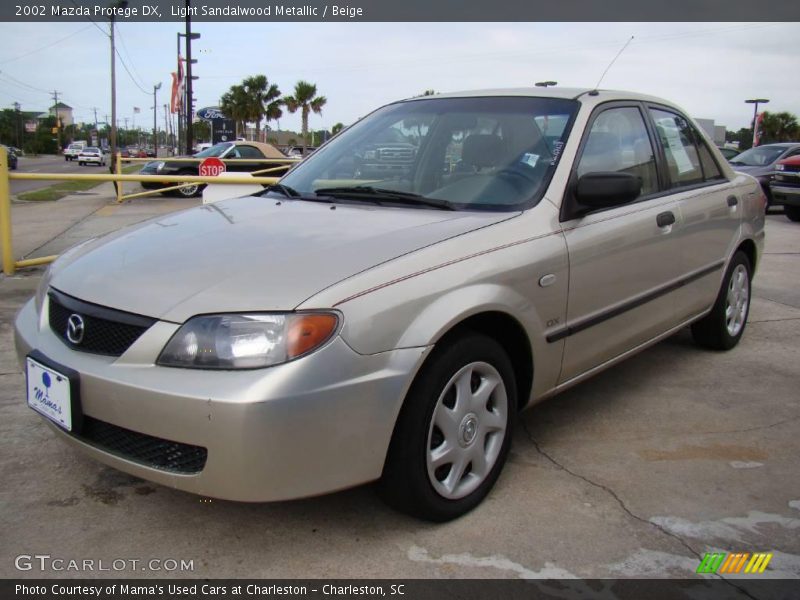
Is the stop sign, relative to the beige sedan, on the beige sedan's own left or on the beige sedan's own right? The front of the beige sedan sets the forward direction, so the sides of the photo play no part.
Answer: on the beige sedan's own right

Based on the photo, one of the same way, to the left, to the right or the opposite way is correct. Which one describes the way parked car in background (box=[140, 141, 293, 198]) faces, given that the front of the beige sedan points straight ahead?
the same way

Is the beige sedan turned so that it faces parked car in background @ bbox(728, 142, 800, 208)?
no

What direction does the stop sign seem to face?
toward the camera

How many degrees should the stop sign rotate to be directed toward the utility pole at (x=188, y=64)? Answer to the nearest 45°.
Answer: approximately 180°

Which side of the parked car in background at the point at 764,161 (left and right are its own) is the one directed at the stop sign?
front

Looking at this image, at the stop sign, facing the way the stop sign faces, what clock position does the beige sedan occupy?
The beige sedan is roughly at 12 o'clock from the stop sign.

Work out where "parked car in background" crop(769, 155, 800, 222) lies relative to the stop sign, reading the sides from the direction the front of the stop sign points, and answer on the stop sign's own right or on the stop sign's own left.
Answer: on the stop sign's own left

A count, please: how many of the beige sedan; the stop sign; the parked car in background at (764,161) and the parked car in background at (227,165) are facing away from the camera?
0

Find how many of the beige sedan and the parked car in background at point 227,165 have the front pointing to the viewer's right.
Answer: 0

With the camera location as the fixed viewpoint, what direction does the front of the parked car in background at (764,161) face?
facing the viewer and to the left of the viewer

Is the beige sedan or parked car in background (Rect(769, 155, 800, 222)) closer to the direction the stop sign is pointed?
the beige sedan

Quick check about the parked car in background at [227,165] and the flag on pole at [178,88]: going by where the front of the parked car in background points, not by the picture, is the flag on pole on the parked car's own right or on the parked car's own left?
on the parked car's own right

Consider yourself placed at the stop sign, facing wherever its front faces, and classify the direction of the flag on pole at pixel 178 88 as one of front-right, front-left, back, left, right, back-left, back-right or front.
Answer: back

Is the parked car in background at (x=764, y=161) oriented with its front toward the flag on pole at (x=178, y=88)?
no
